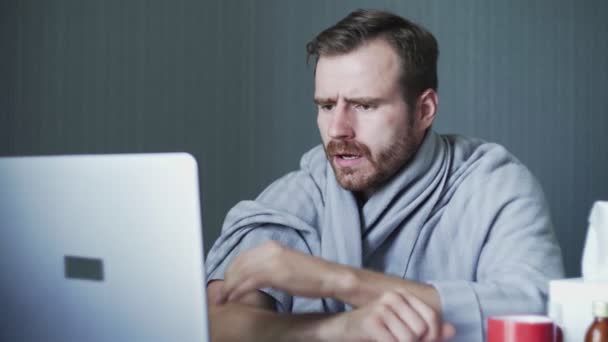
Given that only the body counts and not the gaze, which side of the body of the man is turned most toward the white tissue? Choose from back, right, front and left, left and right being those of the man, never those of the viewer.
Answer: left

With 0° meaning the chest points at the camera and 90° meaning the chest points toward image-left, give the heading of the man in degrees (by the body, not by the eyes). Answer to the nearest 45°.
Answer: approximately 45°

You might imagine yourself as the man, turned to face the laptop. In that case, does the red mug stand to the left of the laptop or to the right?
left

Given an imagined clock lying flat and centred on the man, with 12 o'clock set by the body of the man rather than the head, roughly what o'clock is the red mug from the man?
The red mug is roughly at 10 o'clock from the man.

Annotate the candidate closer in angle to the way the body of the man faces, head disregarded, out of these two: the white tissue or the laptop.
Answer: the laptop

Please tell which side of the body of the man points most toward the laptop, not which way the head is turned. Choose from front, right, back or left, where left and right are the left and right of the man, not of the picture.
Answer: front

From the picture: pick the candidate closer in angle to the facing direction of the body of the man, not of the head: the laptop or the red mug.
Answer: the laptop
